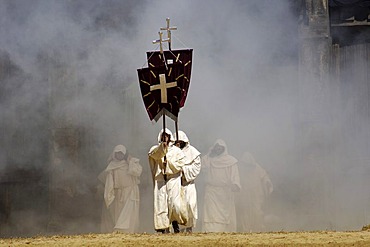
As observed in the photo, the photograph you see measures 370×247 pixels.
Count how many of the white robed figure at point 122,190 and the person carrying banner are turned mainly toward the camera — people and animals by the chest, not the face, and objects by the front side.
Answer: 2

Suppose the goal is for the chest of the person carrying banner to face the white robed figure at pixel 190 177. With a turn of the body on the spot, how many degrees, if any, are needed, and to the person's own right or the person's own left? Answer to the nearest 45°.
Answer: approximately 135° to the person's own left

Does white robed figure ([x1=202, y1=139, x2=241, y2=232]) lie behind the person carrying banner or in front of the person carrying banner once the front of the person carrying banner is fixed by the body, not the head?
behind

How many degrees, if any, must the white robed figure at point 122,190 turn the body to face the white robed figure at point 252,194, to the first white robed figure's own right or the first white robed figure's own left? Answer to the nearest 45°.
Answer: approximately 90° to the first white robed figure's own left

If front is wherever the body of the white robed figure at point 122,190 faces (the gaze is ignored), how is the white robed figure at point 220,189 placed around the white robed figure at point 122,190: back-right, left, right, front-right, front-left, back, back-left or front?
left

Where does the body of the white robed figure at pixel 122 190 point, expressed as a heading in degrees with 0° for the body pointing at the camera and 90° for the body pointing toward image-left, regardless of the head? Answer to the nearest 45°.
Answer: approximately 0°
